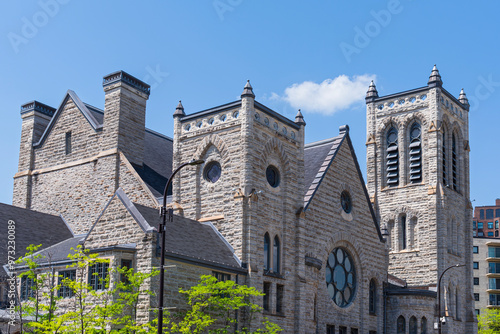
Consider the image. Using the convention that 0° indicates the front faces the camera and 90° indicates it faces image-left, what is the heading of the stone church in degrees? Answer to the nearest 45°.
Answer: approximately 315°
